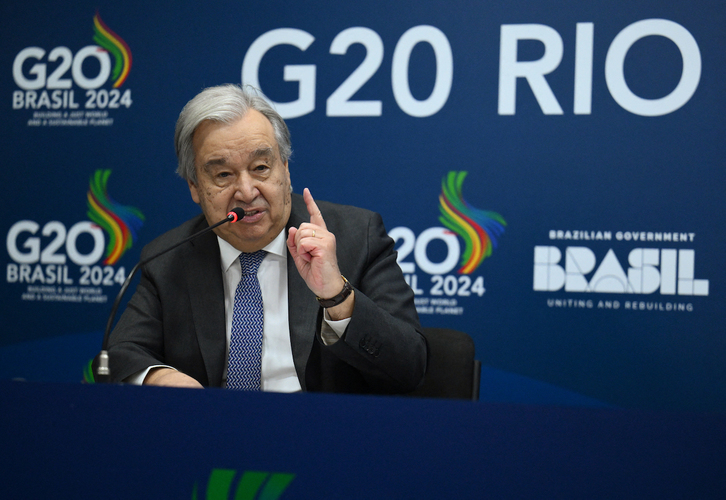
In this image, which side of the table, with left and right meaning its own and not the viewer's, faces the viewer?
front

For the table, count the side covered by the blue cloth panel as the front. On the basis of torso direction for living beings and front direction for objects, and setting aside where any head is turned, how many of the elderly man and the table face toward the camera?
2

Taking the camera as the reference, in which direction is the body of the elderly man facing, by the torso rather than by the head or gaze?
toward the camera

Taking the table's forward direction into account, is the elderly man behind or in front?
behind

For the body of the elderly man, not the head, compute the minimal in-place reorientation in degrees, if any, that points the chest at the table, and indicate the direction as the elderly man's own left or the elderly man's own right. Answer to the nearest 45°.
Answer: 0° — they already face it

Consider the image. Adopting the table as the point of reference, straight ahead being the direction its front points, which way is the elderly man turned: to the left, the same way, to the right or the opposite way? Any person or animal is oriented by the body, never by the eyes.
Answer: the same way
